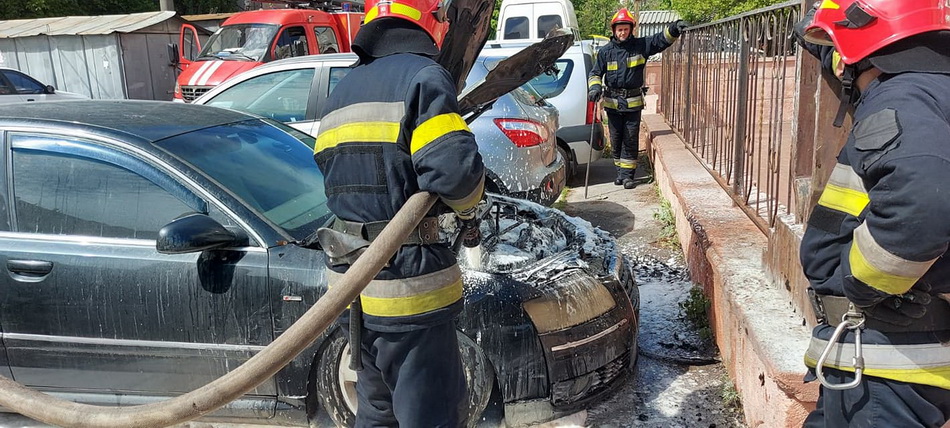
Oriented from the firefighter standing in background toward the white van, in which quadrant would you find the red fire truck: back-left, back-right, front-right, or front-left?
front-left

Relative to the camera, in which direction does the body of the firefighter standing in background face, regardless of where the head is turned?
toward the camera

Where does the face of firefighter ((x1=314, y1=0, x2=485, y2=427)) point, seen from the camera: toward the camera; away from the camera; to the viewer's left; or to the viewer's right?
away from the camera

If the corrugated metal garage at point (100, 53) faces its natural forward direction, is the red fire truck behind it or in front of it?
in front

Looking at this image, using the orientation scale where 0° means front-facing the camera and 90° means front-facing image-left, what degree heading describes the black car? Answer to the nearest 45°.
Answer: approximately 315°

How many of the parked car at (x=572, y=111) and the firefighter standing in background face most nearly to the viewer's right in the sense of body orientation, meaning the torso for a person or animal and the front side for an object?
0

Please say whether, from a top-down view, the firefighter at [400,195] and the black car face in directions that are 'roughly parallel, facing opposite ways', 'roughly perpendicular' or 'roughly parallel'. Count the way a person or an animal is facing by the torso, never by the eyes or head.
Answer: roughly perpendicular

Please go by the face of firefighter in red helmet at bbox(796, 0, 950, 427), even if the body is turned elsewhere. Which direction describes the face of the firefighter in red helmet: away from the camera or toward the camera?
away from the camera

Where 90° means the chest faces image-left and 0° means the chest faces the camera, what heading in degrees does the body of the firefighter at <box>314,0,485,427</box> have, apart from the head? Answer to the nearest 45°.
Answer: approximately 225°

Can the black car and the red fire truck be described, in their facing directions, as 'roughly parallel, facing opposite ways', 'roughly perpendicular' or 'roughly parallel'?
roughly perpendicular

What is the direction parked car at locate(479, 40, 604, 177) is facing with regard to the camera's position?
facing to the left of the viewer

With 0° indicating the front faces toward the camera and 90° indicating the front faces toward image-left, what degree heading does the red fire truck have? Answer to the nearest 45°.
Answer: approximately 45°
